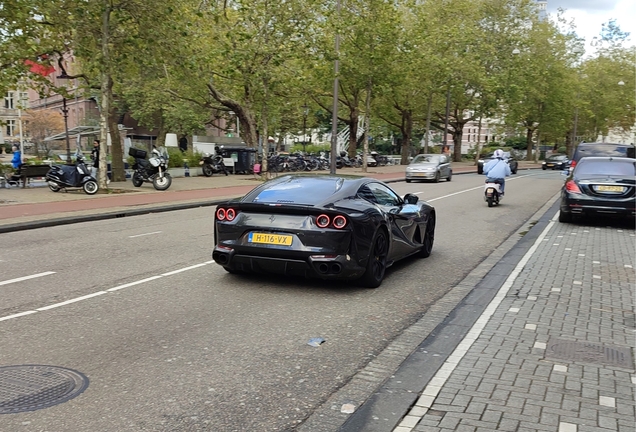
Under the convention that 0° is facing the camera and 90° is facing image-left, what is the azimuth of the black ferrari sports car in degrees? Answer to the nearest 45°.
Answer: approximately 225°

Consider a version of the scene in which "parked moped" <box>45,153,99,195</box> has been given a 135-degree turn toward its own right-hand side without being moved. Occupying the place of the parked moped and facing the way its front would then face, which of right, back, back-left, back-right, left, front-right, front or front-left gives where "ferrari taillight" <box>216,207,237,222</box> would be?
left

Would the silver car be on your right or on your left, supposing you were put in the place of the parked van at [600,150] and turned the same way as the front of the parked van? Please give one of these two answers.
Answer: on your left

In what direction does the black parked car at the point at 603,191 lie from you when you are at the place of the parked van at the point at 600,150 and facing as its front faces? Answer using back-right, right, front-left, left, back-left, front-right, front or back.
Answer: back

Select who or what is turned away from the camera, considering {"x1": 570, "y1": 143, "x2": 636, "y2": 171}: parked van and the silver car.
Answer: the parked van

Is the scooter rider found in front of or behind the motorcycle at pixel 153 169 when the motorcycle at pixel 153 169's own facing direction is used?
in front

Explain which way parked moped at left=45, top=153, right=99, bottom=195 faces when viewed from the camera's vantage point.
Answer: facing the viewer and to the right of the viewer

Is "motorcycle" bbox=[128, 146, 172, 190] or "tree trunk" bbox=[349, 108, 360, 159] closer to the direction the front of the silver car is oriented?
the motorcycle

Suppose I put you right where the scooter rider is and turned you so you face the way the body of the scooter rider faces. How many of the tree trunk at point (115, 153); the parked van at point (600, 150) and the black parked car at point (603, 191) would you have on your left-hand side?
1

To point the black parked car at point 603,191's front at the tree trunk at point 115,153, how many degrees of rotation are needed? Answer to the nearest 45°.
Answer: approximately 90° to its left

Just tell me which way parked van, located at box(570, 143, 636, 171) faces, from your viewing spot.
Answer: facing away from the viewer

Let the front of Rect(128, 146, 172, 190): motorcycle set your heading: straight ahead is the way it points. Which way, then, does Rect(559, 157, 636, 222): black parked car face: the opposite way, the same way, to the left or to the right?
to the left
